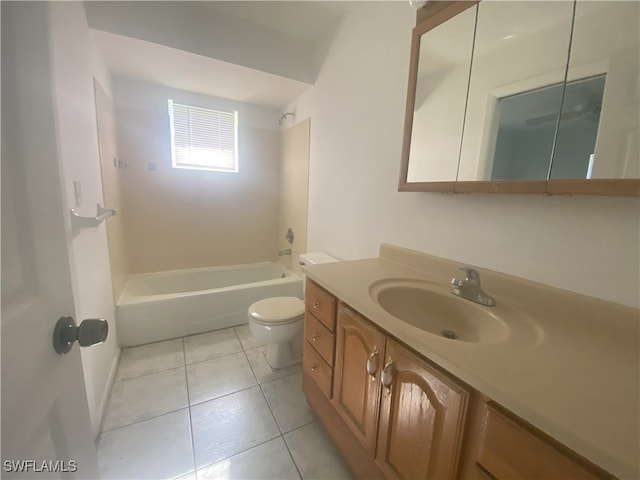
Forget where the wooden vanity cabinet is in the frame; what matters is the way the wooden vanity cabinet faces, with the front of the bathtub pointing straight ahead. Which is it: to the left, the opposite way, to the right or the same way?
to the right

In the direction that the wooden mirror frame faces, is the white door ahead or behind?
ahead

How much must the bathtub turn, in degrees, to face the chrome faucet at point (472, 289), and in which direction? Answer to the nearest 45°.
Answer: approximately 45° to its left

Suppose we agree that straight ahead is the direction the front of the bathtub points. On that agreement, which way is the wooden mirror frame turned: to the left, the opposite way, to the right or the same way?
to the right

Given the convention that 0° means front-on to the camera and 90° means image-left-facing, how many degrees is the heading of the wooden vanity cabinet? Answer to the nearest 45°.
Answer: approximately 45°

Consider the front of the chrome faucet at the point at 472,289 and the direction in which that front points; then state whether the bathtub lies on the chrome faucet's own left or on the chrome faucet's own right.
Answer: on the chrome faucet's own right

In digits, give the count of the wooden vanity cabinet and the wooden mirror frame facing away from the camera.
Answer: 0

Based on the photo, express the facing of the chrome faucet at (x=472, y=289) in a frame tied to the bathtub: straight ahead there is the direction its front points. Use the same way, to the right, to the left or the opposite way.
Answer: to the right

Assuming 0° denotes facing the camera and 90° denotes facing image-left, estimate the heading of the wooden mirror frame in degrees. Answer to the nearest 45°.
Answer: approximately 45°

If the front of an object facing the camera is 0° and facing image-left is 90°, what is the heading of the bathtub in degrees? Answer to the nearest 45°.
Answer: approximately 0°

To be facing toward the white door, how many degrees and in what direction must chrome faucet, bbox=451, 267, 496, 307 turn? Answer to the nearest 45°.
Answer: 0° — it already faces it
